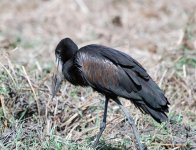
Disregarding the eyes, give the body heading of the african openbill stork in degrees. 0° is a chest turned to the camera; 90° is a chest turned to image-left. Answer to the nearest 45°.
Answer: approximately 90°
